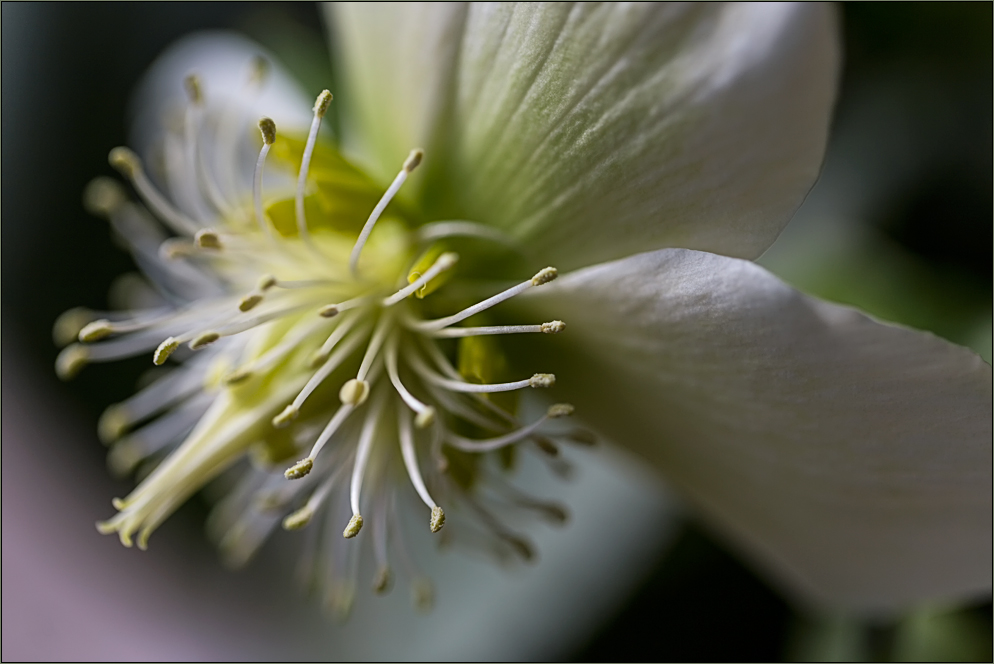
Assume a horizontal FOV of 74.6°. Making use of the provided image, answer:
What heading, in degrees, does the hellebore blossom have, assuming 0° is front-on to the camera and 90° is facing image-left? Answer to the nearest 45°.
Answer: approximately 45°
